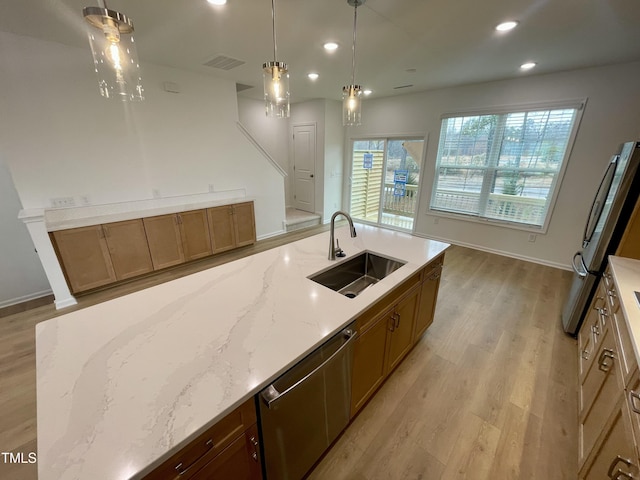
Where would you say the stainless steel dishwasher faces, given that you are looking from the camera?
facing the viewer and to the right of the viewer

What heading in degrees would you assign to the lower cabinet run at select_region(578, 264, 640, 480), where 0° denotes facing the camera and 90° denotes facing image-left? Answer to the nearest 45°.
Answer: approximately 90°

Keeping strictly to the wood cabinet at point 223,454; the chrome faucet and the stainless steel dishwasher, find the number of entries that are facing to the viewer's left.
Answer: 0

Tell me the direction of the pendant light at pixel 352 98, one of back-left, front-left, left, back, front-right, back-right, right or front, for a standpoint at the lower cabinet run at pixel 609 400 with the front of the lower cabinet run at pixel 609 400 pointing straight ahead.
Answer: front

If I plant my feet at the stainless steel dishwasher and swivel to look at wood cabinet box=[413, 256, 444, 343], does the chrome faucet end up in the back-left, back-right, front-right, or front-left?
front-left

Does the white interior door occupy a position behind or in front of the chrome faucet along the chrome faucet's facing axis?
behind

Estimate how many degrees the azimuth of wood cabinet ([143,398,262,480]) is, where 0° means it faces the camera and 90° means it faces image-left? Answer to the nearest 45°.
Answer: approximately 315°

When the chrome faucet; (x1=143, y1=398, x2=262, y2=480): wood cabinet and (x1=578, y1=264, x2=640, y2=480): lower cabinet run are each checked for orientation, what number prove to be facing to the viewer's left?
1

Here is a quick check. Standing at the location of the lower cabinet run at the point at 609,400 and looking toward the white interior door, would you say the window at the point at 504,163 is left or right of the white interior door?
right

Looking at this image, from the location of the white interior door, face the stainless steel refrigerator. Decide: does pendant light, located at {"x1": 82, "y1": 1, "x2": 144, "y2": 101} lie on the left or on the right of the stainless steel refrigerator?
right

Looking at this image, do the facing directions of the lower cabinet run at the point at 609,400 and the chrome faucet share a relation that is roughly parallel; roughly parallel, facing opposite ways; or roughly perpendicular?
roughly parallel, facing opposite ways

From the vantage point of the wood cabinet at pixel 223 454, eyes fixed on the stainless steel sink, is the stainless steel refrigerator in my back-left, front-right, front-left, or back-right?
front-right

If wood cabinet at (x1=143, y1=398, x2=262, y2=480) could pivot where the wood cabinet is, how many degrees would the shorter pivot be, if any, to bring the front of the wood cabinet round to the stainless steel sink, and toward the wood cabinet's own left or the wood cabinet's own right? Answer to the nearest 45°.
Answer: approximately 90° to the wood cabinet's own left

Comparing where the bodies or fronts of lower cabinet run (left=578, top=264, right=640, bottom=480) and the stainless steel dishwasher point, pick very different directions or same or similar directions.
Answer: very different directions
